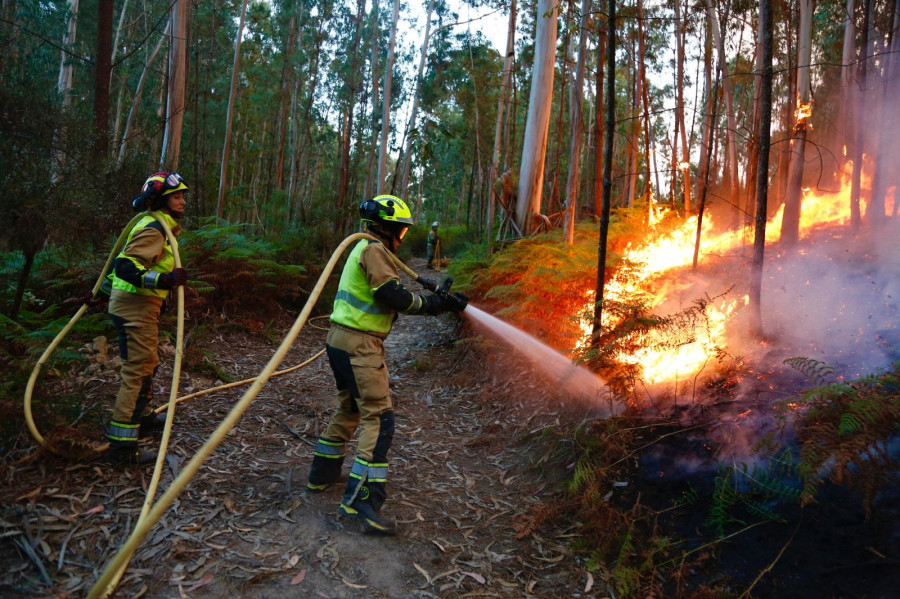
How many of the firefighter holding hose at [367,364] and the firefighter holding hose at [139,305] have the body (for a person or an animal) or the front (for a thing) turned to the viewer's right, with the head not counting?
2

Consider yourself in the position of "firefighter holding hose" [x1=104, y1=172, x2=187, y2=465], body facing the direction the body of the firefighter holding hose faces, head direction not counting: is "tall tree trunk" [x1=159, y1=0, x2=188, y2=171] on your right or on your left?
on your left

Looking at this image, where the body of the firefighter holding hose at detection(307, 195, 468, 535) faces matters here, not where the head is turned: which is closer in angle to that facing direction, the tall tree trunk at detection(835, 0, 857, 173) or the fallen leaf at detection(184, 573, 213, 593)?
the tall tree trunk

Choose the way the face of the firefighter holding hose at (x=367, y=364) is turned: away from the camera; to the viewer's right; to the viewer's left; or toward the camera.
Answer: to the viewer's right

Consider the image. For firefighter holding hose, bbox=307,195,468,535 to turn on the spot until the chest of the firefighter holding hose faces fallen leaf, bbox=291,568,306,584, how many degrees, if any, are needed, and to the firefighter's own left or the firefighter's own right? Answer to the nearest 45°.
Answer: approximately 90° to the firefighter's own right

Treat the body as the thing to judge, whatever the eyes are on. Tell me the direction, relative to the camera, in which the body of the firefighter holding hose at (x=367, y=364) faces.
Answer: to the viewer's right

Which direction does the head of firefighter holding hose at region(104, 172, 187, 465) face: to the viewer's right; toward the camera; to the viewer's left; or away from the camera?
to the viewer's right

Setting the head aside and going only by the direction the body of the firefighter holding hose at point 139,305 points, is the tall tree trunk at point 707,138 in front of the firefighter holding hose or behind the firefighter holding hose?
in front

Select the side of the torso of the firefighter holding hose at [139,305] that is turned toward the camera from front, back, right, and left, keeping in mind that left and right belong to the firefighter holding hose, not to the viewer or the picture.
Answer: right
